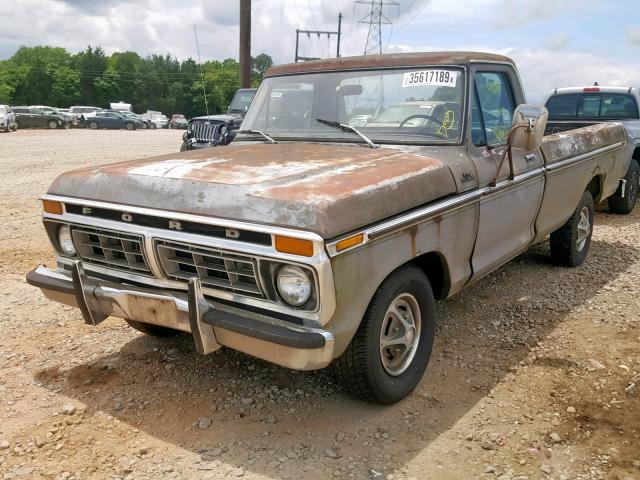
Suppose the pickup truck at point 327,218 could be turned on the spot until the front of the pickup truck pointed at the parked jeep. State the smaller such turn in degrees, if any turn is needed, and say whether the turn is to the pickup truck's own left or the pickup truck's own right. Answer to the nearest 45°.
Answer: approximately 135° to the pickup truck's own right

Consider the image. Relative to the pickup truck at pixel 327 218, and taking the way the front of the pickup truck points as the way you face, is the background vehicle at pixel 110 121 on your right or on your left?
on your right

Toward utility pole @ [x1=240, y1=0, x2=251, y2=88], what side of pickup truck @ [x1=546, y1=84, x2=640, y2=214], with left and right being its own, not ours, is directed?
left

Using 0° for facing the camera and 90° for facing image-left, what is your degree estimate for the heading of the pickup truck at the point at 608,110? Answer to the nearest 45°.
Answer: approximately 225°

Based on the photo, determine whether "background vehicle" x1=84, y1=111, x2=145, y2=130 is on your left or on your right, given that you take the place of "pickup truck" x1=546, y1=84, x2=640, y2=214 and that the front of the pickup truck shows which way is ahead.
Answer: on your left
